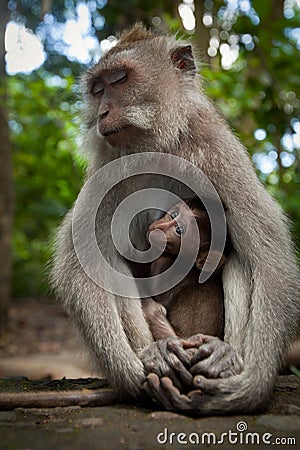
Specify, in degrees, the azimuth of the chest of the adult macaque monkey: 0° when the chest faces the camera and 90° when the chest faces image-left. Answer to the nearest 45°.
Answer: approximately 45°

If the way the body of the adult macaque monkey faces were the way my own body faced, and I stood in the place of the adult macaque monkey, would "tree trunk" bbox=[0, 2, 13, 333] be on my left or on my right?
on my right
